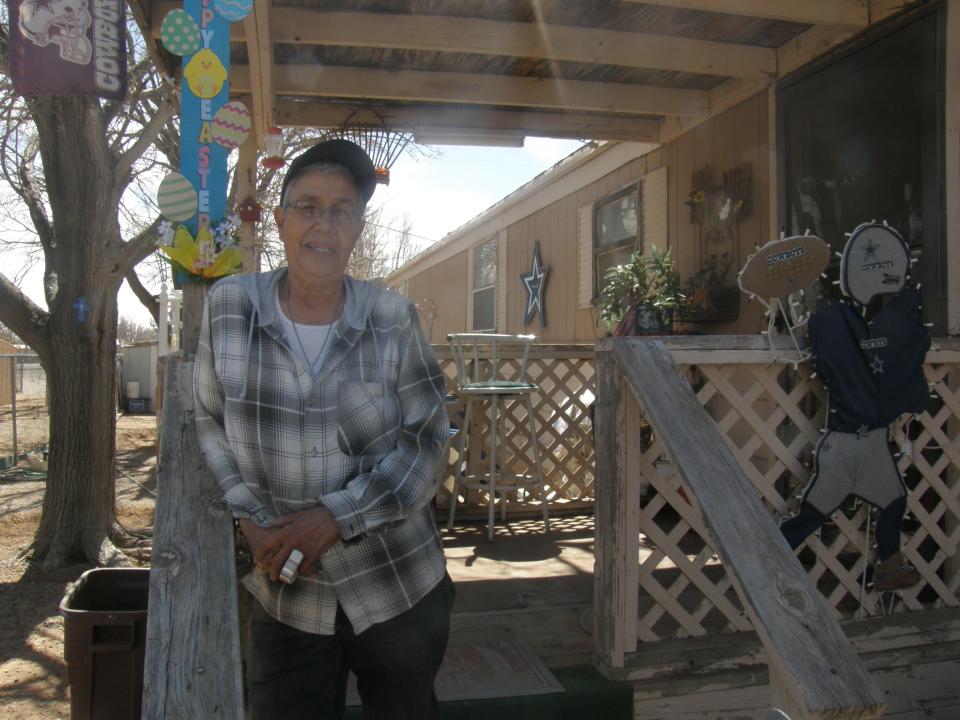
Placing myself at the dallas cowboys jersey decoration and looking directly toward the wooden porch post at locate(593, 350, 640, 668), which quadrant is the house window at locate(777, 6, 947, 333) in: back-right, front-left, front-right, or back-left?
back-right

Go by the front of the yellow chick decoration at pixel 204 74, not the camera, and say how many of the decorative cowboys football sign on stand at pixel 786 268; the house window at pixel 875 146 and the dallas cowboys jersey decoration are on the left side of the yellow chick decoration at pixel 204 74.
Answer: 3

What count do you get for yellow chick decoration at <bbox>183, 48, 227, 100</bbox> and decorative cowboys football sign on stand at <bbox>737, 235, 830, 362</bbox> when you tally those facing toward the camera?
2

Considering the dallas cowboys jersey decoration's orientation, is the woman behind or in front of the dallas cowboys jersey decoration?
in front

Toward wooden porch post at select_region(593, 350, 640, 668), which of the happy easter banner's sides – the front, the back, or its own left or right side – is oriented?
left

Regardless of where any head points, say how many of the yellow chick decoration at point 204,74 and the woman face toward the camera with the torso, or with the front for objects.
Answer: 2

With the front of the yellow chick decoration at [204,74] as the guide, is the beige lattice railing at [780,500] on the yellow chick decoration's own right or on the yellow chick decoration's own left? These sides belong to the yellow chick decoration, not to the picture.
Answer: on the yellow chick decoration's own left

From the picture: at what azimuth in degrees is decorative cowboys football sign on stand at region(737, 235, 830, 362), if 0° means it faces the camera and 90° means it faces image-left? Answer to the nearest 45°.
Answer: approximately 0°
